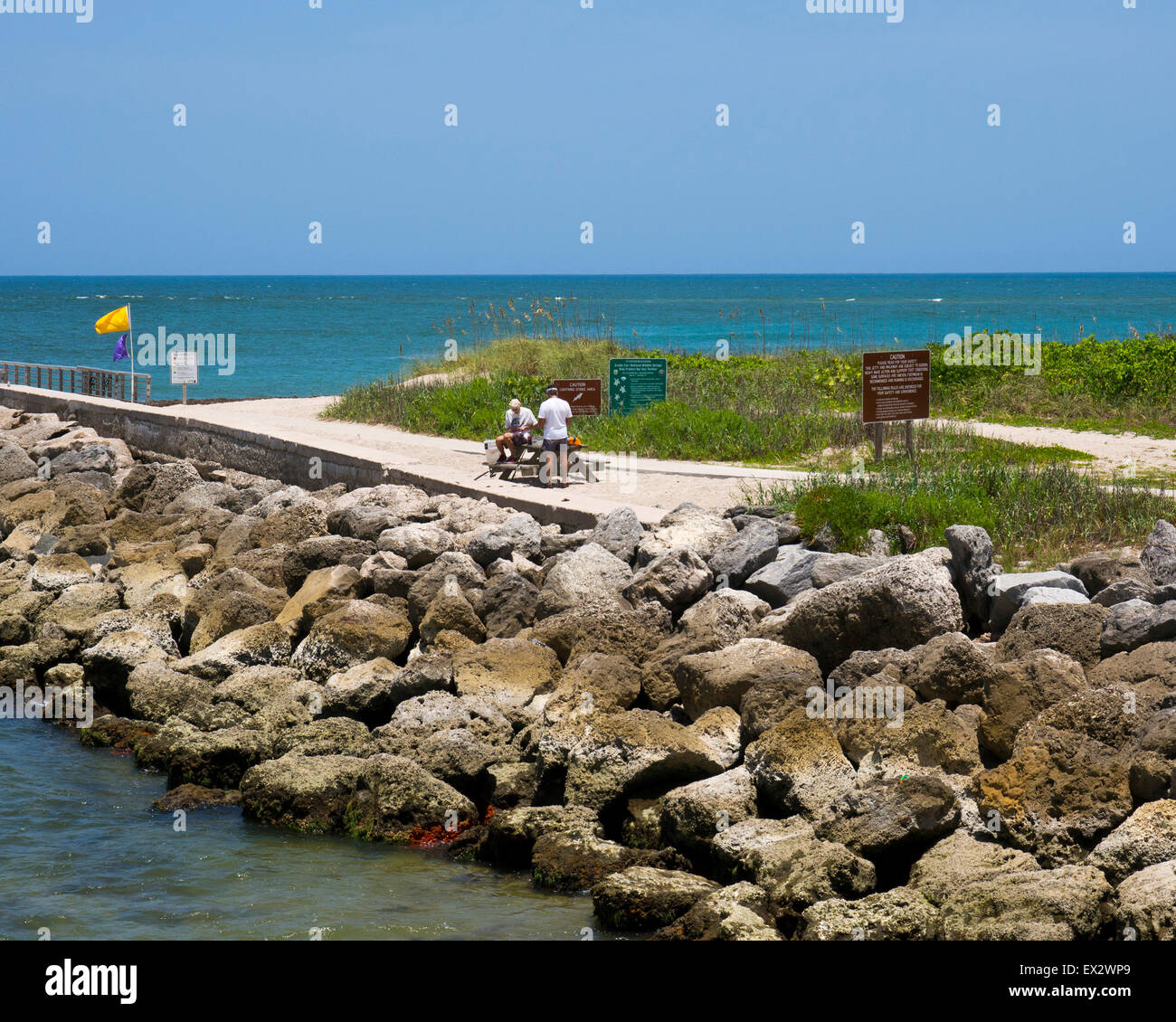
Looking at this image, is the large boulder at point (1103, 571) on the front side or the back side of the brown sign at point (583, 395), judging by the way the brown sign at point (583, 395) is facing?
on the front side

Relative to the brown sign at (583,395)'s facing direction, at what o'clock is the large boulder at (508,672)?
The large boulder is roughly at 12 o'clock from the brown sign.

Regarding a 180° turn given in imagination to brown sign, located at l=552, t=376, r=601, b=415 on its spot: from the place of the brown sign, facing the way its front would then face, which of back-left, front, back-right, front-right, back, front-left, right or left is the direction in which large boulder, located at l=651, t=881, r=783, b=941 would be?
back

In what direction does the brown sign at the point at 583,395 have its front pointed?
toward the camera

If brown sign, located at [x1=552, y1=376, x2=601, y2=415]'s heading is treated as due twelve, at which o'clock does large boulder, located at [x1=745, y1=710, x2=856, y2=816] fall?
The large boulder is roughly at 12 o'clock from the brown sign.

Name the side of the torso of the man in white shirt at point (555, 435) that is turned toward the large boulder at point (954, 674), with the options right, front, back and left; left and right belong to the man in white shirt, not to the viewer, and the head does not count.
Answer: back

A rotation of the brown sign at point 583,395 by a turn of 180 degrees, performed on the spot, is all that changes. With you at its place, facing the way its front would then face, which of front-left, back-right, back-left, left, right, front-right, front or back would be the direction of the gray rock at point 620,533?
back

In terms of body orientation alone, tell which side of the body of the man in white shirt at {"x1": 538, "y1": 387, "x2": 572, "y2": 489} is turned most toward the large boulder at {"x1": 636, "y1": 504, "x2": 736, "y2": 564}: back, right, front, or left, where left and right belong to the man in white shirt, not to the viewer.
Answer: back

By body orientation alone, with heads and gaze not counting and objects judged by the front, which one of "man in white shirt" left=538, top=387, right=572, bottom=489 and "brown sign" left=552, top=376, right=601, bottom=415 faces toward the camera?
the brown sign
